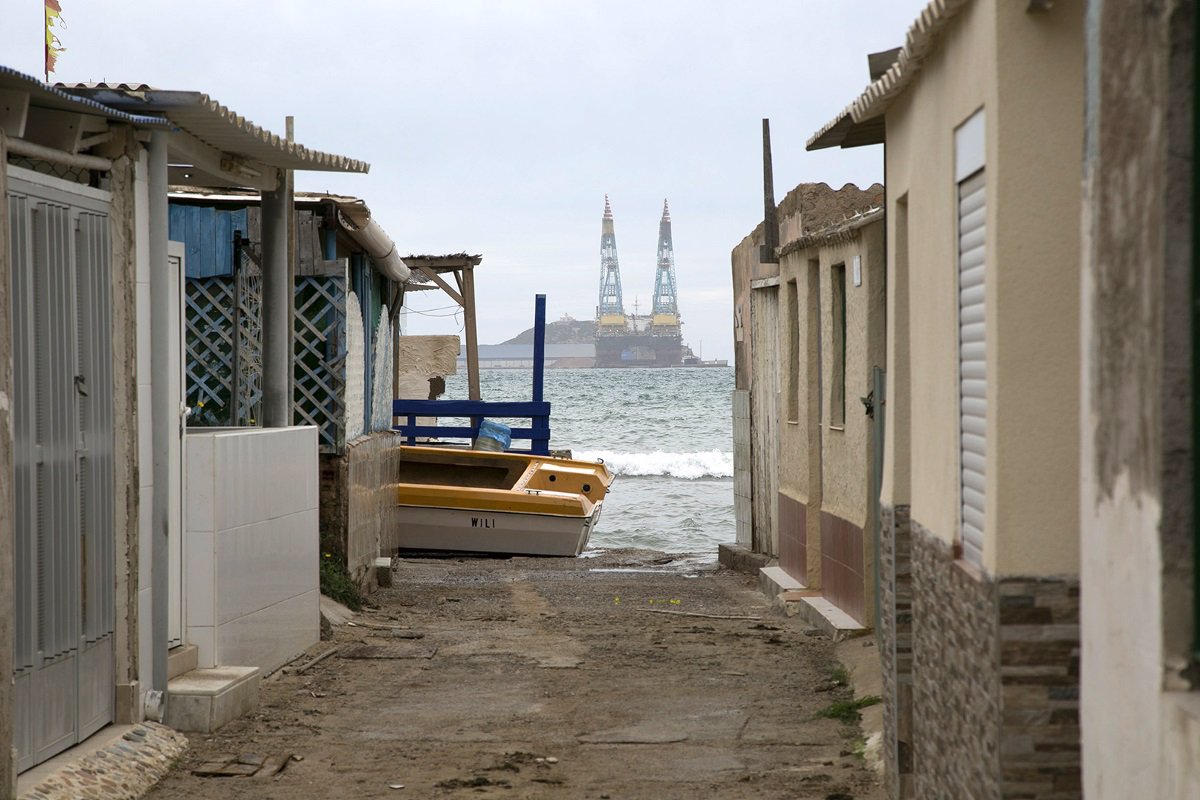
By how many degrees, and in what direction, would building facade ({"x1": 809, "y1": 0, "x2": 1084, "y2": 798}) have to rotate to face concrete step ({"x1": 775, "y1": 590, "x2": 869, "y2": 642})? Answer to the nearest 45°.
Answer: approximately 90° to its right

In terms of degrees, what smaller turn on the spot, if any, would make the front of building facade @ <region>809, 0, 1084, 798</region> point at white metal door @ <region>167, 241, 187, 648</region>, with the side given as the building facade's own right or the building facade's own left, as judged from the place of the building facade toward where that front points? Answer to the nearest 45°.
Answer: approximately 45° to the building facade's own right

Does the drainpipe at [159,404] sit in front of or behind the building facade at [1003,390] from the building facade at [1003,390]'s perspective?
in front

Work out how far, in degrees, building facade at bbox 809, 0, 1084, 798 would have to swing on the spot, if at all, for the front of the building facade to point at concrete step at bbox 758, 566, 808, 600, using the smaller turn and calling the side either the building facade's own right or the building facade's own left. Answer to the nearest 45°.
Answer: approximately 90° to the building facade's own right

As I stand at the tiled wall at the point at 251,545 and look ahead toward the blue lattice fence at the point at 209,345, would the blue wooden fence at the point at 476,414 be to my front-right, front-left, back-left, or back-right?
front-right

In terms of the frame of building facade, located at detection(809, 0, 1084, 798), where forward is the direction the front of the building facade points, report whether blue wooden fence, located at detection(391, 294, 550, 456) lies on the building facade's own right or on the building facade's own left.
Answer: on the building facade's own right

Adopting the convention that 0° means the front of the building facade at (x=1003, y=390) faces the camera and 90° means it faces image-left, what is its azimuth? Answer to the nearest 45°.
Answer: approximately 90°

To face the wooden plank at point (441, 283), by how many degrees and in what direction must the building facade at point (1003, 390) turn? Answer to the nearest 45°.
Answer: approximately 45° to its right
